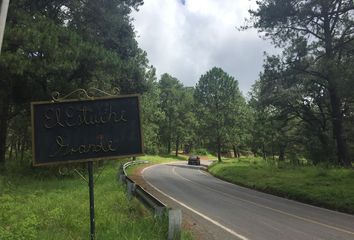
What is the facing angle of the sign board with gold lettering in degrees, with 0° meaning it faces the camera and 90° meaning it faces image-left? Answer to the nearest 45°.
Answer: approximately 0°

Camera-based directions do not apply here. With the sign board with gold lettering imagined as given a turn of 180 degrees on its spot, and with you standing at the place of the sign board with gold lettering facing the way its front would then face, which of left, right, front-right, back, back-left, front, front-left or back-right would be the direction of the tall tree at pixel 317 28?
front-right

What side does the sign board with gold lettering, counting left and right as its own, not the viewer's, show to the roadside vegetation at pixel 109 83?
back
